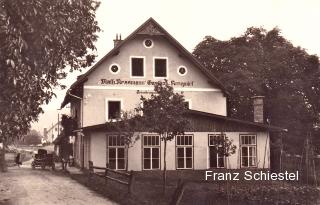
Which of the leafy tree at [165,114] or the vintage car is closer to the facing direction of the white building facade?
the leafy tree

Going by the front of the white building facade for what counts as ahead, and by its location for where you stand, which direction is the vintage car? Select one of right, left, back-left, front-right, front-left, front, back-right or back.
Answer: back-right

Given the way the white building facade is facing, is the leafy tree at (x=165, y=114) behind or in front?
in front

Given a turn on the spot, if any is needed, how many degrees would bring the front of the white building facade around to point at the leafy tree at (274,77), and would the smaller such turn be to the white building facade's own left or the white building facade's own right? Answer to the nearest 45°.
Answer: approximately 135° to the white building facade's own left

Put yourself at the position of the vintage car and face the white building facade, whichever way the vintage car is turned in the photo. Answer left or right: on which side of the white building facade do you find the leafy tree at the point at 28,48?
right

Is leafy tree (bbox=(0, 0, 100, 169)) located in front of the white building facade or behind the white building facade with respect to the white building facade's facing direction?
in front

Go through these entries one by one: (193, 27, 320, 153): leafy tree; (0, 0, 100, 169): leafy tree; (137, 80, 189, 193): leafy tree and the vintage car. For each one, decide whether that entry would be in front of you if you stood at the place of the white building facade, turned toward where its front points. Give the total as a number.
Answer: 2

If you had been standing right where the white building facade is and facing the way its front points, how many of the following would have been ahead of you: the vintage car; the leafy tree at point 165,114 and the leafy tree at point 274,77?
1

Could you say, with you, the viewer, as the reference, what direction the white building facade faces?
facing the viewer
